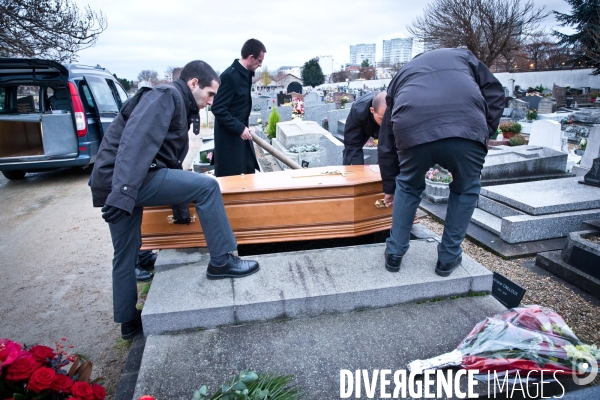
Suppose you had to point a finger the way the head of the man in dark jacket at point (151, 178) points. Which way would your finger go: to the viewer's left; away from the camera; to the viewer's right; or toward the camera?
to the viewer's right

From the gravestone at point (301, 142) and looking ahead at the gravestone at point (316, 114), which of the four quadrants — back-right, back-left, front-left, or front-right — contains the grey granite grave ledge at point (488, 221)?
back-right

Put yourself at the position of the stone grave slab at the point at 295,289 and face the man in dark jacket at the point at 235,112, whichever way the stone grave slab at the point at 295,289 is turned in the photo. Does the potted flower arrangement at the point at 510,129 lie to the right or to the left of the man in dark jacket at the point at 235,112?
right

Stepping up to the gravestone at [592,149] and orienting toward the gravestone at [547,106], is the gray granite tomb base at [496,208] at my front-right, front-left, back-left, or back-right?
back-left

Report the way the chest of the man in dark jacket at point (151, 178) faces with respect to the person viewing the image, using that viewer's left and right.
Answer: facing to the right of the viewer

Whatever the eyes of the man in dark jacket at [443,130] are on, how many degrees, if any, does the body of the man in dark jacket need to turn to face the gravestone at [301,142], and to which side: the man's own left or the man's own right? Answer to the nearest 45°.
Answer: approximately 45° to the man's own left

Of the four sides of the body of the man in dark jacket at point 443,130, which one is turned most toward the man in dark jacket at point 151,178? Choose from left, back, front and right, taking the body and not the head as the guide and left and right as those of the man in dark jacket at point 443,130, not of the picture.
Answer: left

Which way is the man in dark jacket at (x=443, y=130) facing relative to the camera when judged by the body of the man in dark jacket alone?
away from the camera

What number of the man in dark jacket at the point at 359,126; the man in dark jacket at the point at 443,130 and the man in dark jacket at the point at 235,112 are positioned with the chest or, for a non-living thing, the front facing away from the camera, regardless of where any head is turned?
1
